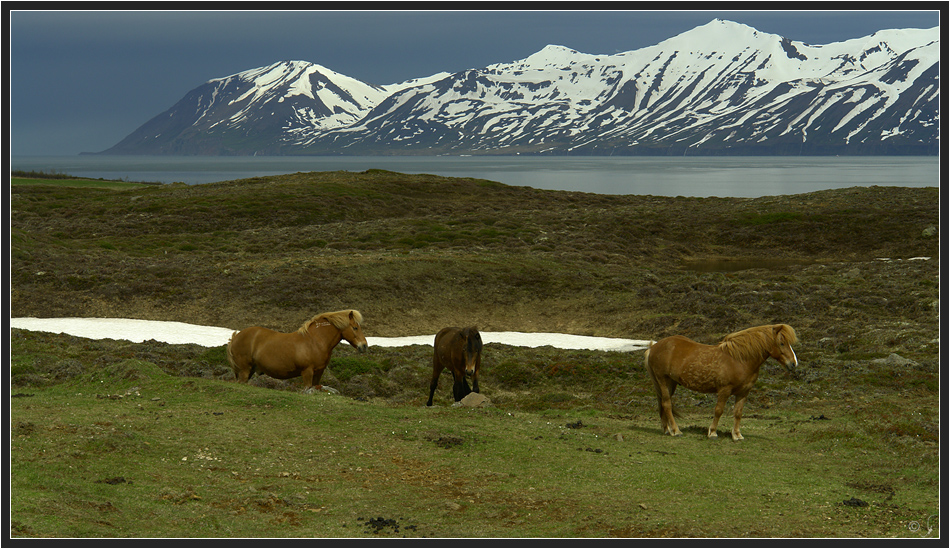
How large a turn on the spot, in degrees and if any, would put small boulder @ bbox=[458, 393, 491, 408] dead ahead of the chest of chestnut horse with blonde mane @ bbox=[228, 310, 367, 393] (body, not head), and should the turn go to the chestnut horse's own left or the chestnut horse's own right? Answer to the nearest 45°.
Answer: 0° — it already faces it

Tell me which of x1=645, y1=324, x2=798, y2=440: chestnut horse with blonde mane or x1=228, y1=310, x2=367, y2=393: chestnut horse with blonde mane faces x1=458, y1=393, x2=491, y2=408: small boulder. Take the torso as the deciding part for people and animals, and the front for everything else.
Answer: x1=228, y1=310, x2=367, y2=393: chestnut horse with blonde mane

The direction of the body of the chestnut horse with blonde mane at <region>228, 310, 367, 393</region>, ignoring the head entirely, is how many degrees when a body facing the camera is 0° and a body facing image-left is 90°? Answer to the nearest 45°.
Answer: approximately 270°

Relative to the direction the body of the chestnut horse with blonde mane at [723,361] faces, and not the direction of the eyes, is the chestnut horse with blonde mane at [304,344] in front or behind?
behind

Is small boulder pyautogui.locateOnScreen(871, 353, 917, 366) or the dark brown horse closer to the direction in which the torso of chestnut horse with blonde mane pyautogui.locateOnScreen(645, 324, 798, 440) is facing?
the small boulder

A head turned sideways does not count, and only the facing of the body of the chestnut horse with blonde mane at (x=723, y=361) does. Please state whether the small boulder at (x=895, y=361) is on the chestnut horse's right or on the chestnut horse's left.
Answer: on the chestnut horse's left

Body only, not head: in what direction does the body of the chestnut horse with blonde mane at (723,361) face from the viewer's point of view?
to the viewer's right
